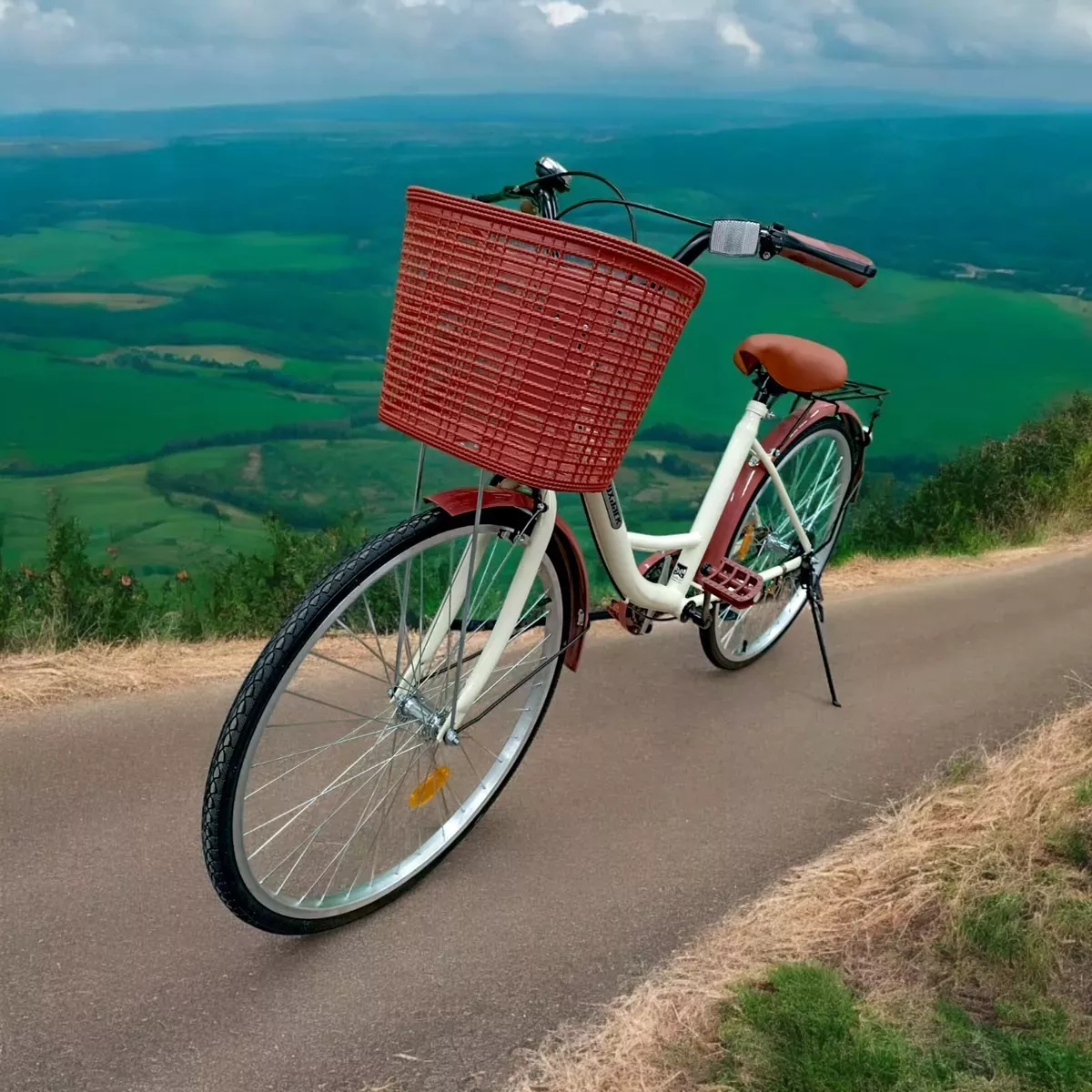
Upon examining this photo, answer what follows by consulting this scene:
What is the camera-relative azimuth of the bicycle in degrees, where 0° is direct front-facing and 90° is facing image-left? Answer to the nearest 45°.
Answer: approximately 45°
